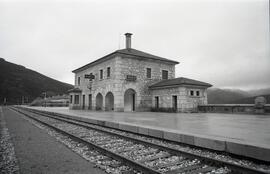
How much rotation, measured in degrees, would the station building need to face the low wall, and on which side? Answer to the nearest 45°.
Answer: approximately 90° to its left
